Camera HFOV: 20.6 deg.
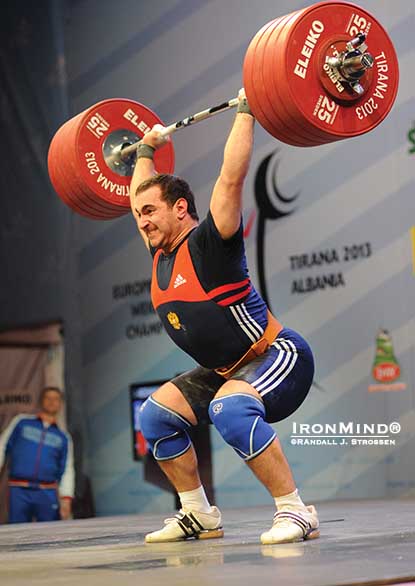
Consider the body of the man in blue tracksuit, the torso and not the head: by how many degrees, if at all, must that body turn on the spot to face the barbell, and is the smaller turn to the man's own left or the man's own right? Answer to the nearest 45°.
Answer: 0° — they already face it

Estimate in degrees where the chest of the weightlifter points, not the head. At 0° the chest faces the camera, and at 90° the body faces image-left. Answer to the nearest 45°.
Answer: approximately 45°

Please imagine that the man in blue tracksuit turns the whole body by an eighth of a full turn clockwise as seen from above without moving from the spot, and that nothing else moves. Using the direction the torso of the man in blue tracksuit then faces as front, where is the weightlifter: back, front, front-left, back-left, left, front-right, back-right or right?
front-left

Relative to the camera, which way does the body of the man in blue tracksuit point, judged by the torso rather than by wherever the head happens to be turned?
toward the camera
